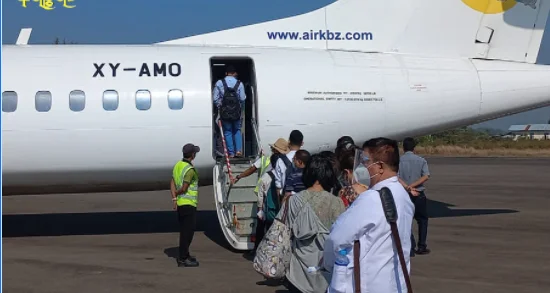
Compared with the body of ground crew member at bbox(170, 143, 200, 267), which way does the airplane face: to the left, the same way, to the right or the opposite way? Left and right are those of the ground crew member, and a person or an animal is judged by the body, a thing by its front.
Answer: the opposite way

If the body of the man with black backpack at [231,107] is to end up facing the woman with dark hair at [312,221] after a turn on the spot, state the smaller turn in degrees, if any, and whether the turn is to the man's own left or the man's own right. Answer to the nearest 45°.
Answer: approximately 180°

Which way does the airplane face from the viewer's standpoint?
to the viewer's left

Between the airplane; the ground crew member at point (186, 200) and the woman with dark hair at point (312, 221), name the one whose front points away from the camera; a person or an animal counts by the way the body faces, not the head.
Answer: the woman with dark hair

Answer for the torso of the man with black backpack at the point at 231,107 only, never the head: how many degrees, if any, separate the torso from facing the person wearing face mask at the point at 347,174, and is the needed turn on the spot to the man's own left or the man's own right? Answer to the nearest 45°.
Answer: approximately 180°

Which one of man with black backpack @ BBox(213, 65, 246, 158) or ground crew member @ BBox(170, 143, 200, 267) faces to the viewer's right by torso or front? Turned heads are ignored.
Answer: the ground crew member

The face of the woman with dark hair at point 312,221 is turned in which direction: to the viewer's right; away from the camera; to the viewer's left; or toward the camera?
away from the camera

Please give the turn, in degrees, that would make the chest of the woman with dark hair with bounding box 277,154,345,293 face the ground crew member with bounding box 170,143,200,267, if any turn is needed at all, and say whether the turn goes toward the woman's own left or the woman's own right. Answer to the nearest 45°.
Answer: approximately 45° to the woman's own left

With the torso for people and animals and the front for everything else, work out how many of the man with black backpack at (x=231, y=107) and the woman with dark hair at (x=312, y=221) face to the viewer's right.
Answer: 0

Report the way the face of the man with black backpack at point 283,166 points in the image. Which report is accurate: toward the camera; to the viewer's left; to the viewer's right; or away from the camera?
away from the camera

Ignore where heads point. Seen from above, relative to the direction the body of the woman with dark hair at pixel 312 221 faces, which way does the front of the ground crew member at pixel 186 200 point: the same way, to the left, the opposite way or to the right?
to the right

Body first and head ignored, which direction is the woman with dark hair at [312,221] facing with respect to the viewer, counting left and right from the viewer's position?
facing away from the viewer

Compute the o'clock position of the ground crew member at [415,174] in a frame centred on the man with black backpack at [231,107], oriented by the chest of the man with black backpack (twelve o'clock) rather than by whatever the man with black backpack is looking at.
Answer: The ground crew member is roughly at 4 o'clock from the man with black backpack.

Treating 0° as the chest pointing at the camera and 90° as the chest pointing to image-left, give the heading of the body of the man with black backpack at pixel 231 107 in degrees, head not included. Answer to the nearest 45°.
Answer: approximately 180°

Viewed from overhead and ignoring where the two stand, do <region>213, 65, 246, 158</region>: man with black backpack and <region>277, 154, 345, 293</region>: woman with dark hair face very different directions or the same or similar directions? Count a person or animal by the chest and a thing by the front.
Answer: same or similar directions

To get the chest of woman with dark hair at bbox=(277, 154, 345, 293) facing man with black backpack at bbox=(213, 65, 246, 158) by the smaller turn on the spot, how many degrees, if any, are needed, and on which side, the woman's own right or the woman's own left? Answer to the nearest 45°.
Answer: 0° — they already face them

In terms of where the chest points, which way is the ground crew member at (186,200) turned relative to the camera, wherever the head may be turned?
to the viewer's right

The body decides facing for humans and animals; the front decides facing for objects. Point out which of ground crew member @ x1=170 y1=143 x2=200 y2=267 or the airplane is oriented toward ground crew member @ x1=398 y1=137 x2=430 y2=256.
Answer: ground crew member @ x1=170 y1=143 x2=200 y2=267
